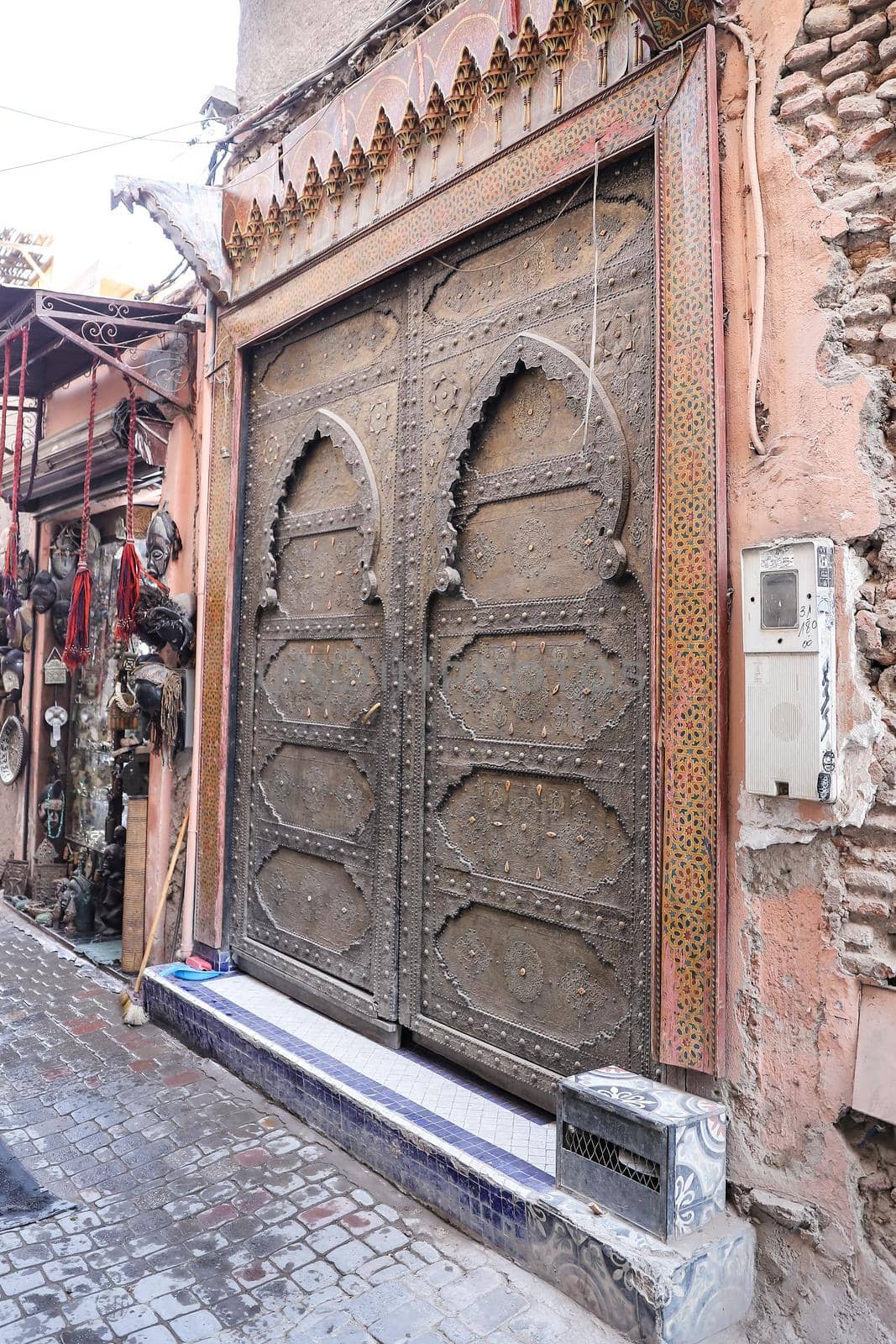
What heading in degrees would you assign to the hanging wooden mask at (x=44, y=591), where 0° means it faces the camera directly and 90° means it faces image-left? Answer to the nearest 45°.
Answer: approximately 45°

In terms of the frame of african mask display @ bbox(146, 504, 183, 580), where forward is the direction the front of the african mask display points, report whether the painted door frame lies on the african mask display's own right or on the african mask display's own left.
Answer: on the african mask display's own left

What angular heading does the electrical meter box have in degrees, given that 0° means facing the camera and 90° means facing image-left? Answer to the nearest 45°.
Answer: approximately 45°

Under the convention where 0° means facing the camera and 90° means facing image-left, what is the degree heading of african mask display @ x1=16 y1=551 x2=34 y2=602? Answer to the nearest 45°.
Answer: approximately 45°

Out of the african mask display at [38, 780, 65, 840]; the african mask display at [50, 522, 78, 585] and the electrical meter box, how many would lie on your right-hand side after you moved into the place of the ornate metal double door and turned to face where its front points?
2

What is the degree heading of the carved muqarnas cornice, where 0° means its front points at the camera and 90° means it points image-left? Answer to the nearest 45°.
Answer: approximately 45°

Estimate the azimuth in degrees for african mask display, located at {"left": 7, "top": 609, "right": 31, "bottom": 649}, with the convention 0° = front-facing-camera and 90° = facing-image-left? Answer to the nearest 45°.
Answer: approximately 45°

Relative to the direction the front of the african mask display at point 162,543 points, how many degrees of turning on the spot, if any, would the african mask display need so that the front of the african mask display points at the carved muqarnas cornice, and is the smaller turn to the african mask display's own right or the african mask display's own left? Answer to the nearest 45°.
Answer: approximately 90° to the african mask display's own left

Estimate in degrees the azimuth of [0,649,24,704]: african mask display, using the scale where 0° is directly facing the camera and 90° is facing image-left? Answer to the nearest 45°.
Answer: approximately 45°
